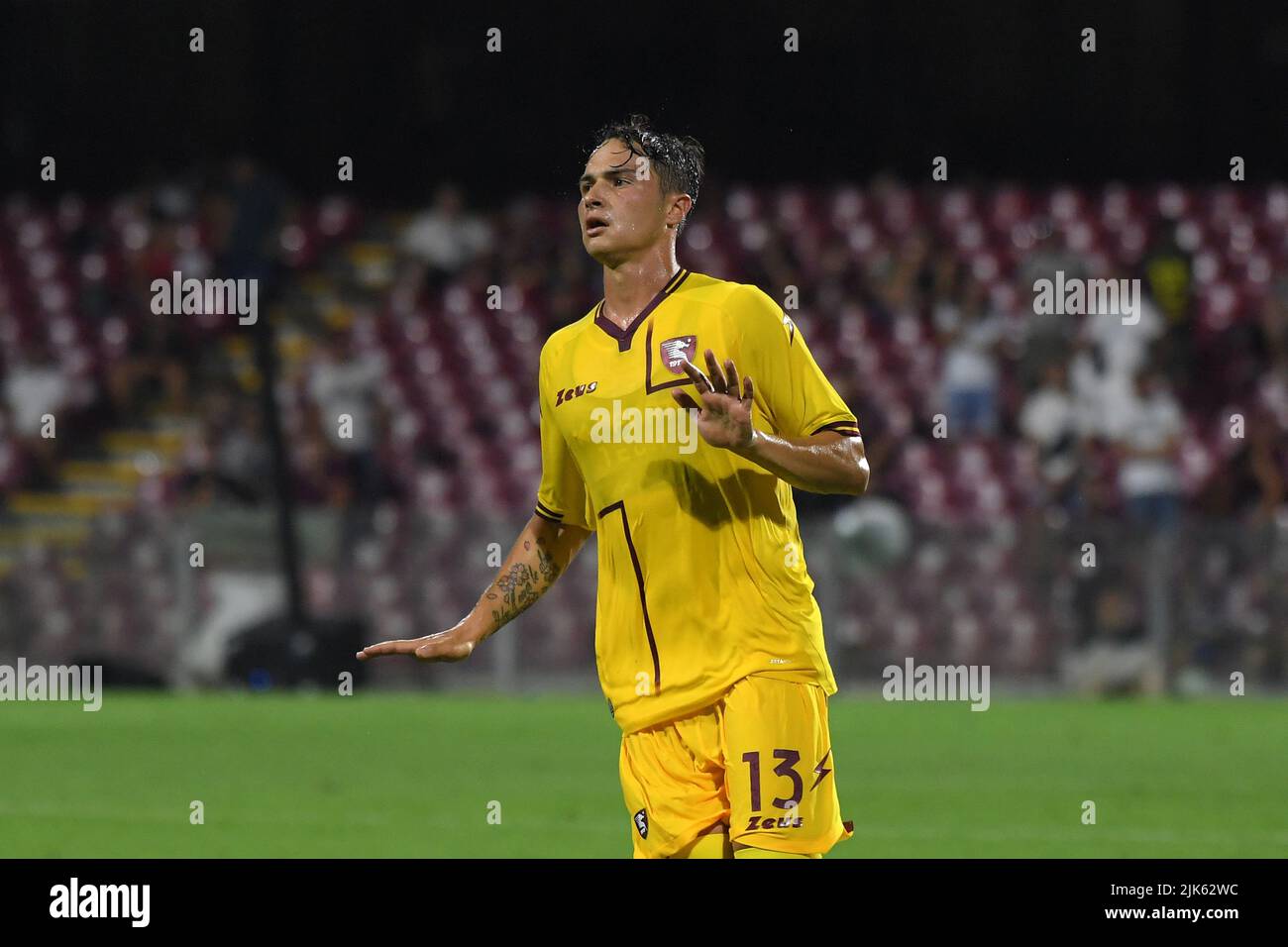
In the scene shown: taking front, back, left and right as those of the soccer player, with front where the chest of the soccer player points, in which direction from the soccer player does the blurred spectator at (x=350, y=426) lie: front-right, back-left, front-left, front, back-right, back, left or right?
back-right

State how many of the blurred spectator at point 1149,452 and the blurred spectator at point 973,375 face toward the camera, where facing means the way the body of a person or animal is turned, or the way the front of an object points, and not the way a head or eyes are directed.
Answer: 2

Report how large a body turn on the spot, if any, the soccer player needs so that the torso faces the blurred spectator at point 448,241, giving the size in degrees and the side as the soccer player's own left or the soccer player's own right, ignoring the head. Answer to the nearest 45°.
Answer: approximately 135° to the soccer player's own right

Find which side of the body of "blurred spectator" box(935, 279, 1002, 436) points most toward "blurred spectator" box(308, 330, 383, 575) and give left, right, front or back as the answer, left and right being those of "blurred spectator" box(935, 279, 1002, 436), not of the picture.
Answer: right

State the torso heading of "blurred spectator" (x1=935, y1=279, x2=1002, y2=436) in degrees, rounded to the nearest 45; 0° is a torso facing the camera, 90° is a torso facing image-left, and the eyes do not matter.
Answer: approximately 0°

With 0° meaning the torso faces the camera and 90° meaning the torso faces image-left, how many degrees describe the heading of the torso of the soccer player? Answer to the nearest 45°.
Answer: approximately 45°

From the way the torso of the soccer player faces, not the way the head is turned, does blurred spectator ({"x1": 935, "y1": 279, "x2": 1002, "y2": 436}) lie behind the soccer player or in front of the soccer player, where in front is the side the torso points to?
behind

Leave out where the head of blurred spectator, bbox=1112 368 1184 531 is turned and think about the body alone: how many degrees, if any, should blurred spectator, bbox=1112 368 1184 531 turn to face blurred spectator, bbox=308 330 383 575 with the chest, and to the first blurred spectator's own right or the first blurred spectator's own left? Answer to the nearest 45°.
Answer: approximately 90° to the first blurred spectator's own right

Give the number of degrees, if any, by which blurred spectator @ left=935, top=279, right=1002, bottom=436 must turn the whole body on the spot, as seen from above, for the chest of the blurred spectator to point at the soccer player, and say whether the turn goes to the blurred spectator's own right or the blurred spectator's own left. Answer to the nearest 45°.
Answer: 0° — they already face them

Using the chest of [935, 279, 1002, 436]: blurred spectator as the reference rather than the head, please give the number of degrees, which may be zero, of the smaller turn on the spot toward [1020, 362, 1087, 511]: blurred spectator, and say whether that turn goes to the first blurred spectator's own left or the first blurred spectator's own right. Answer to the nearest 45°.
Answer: approximately 45° to the first blurred spectator's own left
